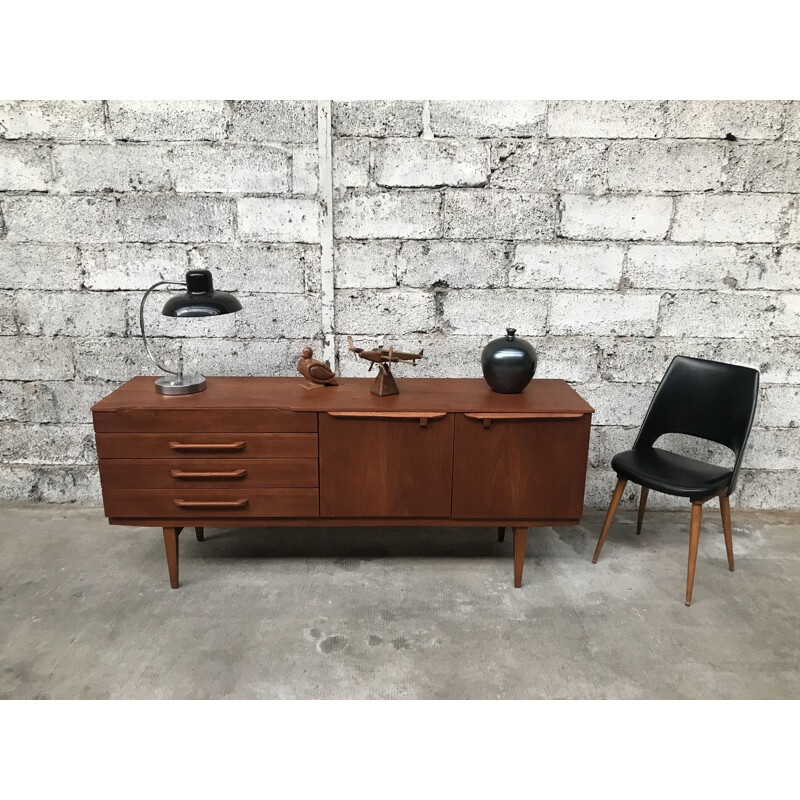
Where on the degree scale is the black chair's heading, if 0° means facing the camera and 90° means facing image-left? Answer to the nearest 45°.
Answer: approximately 45°

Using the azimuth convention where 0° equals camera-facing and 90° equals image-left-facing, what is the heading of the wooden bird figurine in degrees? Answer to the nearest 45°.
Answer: approximately 90°

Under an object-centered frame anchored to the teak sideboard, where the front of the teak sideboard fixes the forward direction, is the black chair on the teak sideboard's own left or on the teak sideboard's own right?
on the teak sideboard's own left

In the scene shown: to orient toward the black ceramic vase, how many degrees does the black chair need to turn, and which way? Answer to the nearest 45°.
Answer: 0° — it already faces it

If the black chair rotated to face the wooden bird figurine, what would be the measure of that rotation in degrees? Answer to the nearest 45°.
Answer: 0° — it already faces it

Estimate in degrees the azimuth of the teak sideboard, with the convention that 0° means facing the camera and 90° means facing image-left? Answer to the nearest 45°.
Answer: approximately 0°

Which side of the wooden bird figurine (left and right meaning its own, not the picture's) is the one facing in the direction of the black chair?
back

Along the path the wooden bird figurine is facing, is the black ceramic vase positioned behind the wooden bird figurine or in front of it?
behind
